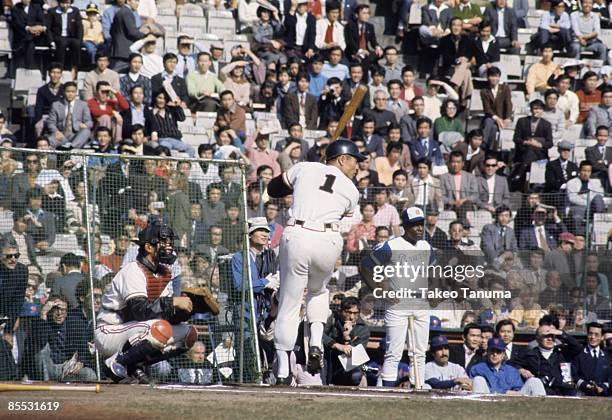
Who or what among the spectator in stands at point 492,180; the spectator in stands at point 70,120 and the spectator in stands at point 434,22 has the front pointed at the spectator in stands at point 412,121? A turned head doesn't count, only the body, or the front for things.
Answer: the spectator in stands at point 434,22

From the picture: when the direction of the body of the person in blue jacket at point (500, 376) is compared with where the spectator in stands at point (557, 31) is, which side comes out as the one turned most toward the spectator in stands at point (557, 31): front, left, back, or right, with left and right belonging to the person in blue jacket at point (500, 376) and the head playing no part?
back

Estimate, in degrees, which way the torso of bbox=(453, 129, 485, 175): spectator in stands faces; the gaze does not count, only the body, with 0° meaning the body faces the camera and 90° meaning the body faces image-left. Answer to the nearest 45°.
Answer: approximately 0°

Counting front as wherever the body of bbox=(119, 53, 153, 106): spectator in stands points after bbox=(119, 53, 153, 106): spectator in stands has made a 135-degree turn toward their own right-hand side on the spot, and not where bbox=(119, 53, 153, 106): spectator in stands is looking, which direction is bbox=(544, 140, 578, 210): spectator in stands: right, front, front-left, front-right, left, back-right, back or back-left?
back-right

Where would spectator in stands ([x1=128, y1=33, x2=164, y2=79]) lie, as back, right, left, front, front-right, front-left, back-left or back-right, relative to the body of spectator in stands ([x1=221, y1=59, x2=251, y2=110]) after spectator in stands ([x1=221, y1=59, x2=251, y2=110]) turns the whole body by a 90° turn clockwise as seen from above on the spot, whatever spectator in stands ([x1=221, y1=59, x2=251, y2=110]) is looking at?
front

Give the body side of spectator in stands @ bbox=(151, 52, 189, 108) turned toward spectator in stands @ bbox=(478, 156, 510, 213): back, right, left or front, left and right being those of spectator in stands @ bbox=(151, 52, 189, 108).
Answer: left

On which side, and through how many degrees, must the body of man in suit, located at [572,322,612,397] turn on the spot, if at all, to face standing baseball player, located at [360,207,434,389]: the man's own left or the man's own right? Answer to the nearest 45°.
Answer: approximately 45° to the man's own right
